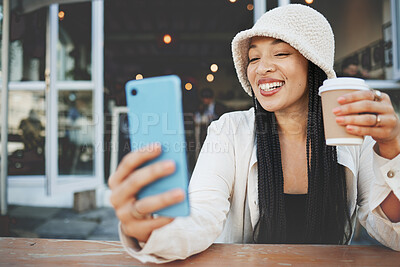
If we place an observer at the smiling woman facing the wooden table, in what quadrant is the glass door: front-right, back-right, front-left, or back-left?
back-right

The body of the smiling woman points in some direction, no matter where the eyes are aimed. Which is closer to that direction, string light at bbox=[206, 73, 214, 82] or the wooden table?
the wooden table

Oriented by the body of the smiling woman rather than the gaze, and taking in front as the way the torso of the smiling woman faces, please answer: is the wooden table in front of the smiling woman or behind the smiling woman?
in front

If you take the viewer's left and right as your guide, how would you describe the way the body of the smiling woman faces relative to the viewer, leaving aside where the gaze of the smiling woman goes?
facing the viewer

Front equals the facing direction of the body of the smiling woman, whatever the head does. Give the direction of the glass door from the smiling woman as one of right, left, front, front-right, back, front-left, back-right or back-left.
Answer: back-right

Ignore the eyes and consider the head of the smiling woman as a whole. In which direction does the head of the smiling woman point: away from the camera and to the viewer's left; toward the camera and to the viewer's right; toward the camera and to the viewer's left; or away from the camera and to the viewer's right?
toward the camera and to the viewer's left

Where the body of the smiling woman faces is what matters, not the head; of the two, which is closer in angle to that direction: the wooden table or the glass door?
the wooden table

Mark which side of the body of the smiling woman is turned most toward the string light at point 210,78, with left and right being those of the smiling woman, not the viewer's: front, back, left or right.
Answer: back
